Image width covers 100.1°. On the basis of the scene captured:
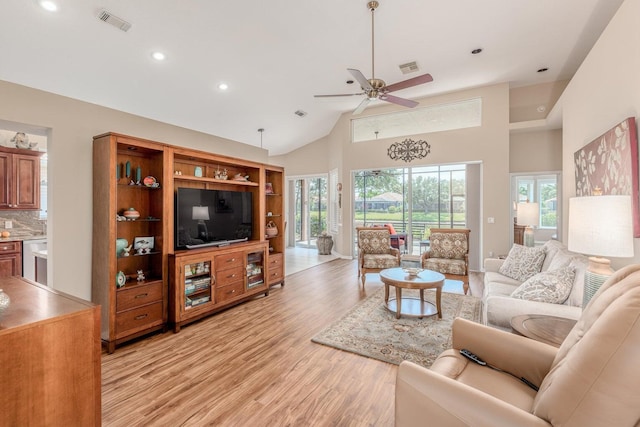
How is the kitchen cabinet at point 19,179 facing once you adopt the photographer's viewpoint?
facing the viewer and to the right of the viewer

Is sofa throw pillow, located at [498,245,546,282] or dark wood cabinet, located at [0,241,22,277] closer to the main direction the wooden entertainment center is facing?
the sofa throw pillow

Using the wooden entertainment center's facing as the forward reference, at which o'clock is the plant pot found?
The plant pot is roughly at 9 o'clock from the wooden entertainment center.

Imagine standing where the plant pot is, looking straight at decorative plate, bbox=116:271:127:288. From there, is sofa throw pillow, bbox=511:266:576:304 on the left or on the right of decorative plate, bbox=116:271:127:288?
left

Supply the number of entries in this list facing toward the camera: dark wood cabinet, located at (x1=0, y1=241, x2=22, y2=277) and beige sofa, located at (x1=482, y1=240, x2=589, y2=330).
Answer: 1

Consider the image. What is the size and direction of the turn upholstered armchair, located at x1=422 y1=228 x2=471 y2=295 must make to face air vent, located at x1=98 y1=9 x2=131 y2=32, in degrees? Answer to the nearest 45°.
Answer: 0° — it already faces it

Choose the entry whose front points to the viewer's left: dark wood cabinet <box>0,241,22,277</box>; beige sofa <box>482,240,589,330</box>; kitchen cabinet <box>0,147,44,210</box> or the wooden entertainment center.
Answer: the beige sofa

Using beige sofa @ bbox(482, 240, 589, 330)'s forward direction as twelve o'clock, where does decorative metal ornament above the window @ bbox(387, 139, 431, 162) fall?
The decorative metal ornament above the window is roughly at 2 o'clock from the beige sofa.

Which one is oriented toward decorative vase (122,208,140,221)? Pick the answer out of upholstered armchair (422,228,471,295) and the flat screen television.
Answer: the upholstered armchair

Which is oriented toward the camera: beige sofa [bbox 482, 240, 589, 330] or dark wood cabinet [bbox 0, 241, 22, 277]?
the dark wood cabinet

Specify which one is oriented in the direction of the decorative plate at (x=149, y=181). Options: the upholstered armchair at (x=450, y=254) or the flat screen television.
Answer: the upholstered armchair

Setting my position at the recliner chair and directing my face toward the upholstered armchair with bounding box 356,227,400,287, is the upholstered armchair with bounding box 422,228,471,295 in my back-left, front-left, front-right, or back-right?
front-right

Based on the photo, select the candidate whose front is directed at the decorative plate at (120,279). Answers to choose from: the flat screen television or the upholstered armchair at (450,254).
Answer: the upholstered armchair

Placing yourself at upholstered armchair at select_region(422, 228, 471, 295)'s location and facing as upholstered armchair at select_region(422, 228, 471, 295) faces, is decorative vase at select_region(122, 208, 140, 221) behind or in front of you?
in front

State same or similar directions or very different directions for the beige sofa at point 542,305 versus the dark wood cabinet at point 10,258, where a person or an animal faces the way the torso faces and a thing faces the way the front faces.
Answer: very different directions

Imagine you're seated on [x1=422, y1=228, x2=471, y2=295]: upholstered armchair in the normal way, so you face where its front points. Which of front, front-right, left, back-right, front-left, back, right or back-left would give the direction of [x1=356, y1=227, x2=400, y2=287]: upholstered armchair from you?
front-right

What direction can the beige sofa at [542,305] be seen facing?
to the viewer's left

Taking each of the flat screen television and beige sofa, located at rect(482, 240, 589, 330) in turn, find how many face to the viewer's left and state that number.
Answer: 1

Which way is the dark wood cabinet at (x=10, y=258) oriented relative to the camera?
toward the camera
